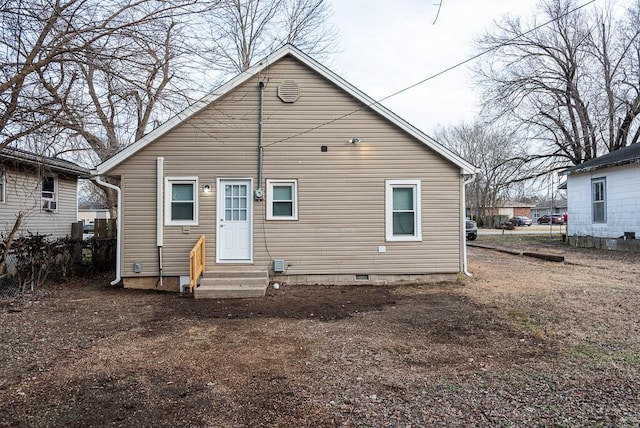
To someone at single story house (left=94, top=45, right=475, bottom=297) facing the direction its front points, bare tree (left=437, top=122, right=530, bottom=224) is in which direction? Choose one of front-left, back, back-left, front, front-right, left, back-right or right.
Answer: front-right

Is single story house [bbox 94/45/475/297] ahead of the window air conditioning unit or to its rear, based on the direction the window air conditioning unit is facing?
ahead

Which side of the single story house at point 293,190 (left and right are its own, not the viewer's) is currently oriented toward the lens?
back

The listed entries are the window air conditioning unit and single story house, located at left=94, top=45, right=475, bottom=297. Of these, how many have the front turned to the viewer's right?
0
